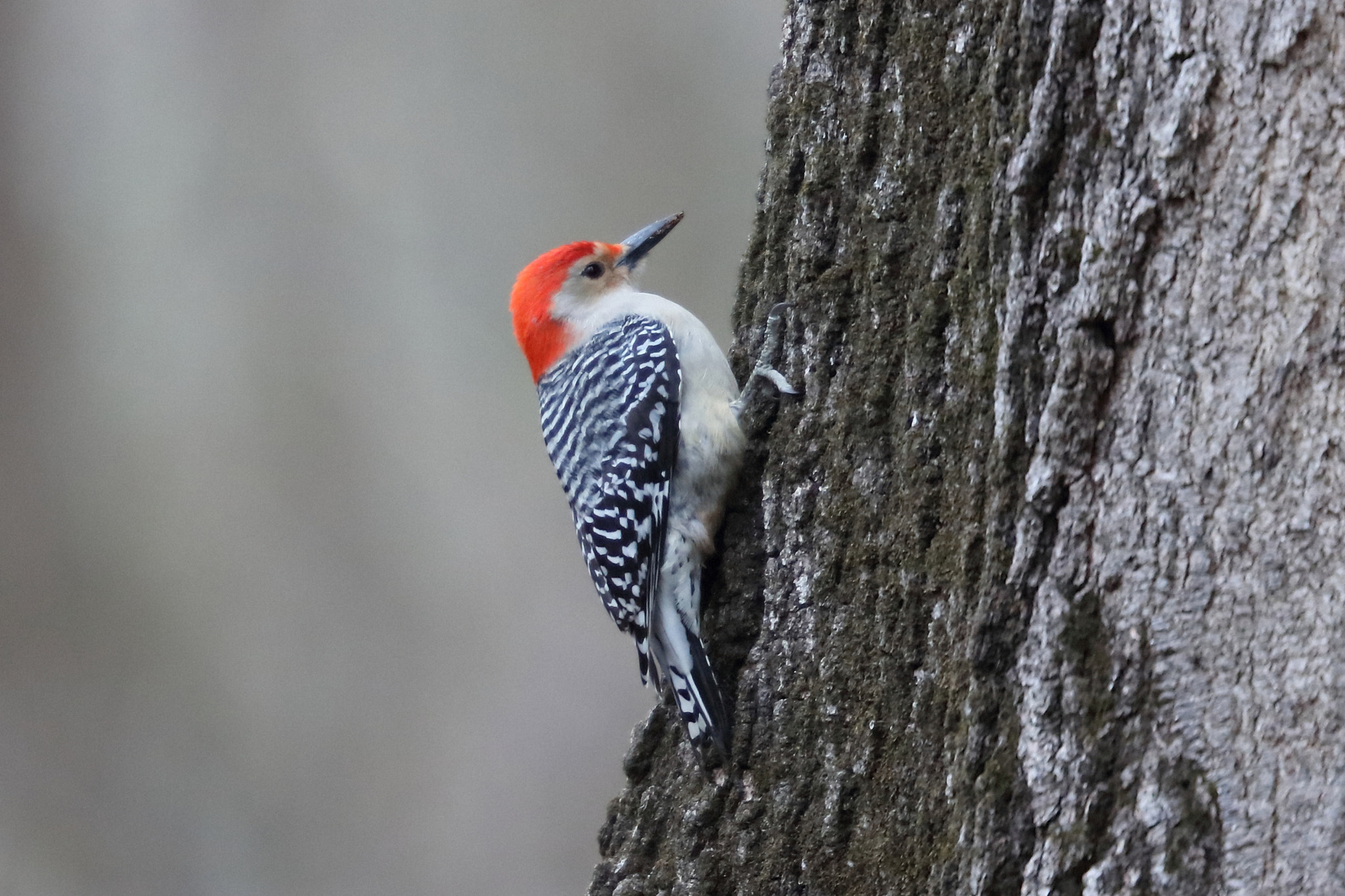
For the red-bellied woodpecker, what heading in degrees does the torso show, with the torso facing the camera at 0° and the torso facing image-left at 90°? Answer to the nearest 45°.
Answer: approximately 270°
